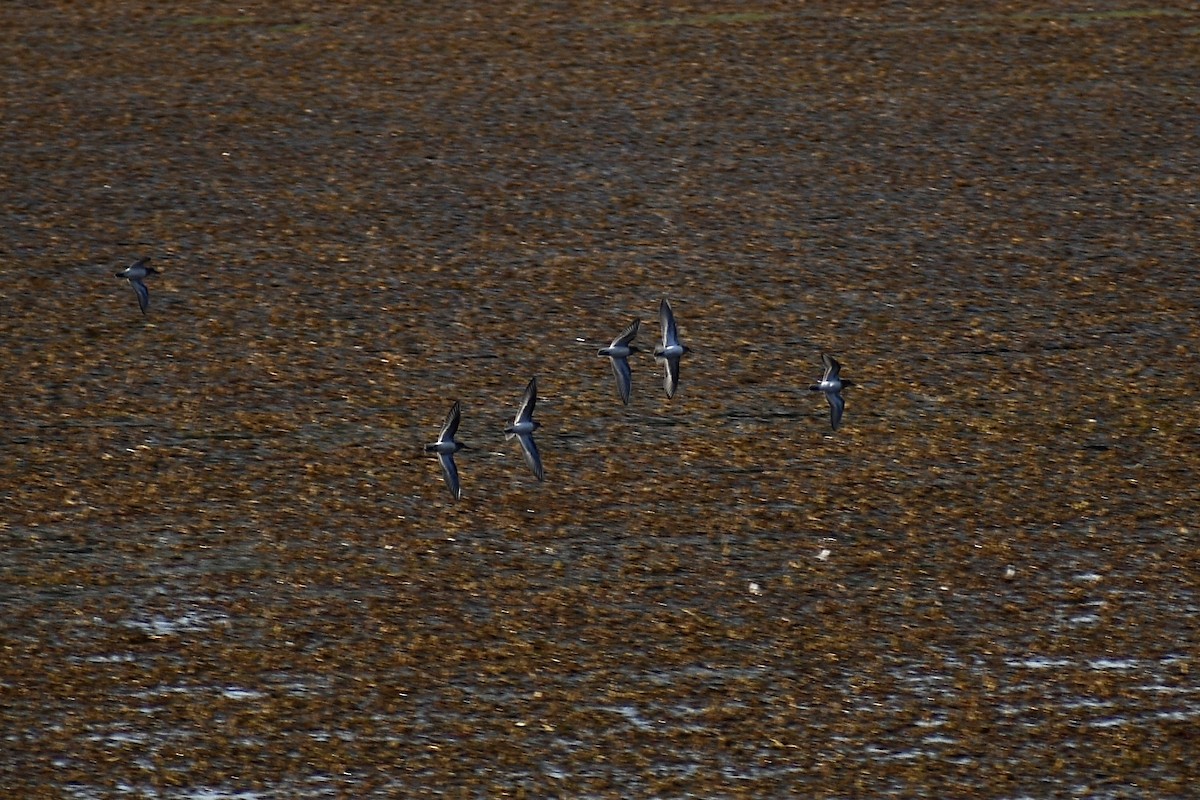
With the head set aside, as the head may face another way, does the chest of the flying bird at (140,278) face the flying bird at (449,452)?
no

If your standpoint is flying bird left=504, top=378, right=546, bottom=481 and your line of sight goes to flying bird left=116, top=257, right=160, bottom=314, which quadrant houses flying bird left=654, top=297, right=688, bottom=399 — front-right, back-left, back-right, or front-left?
back-right

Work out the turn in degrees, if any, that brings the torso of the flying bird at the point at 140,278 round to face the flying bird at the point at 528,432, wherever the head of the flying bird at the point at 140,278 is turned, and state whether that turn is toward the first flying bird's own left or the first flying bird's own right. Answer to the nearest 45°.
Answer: approximately 135° to the first flying bird's own left

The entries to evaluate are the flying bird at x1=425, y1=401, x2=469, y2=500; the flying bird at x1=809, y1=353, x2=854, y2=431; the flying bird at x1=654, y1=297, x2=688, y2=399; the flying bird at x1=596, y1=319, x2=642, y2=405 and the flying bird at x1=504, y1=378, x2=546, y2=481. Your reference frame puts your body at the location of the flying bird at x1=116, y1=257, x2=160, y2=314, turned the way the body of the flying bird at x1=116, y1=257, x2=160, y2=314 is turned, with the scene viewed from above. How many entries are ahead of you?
0

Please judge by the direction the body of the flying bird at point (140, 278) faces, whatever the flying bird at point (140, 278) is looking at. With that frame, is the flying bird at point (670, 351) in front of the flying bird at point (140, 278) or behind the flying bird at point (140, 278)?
behind

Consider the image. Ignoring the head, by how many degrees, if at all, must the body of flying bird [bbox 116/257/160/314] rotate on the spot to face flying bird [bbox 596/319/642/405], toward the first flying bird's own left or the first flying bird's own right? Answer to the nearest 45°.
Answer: approximately 135° to the first flying bird's own left

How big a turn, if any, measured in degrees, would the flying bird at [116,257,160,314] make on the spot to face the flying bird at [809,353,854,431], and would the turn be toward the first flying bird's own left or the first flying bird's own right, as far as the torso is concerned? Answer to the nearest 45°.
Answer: approximately 135° to the first flying bird's own left

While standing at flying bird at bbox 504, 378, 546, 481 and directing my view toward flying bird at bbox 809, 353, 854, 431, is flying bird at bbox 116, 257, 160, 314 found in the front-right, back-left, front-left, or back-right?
back-left

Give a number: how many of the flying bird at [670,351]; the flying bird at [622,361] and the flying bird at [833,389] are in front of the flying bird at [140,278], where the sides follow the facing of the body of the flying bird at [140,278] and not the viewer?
0

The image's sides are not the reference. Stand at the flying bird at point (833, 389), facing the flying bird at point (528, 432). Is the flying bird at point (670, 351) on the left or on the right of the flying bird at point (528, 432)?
right

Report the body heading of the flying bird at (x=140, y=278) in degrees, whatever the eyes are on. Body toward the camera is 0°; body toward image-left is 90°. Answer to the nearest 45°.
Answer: approximately 90°
